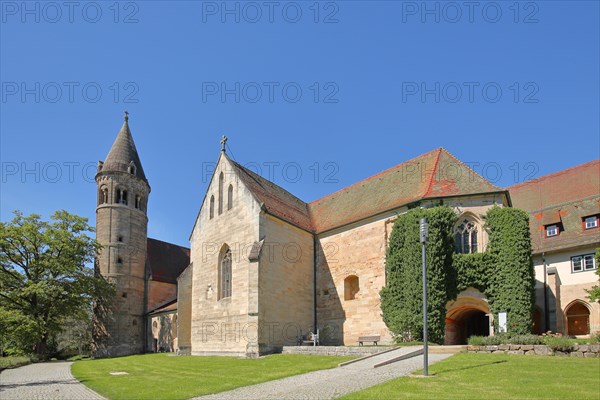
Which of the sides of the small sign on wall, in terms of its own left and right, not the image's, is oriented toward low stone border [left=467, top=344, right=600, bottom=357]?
front

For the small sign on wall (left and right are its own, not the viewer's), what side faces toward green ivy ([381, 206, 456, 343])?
right

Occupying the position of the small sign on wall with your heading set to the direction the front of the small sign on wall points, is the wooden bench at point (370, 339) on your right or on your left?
on your right

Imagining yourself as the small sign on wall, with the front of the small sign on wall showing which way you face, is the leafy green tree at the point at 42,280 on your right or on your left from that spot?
on your right

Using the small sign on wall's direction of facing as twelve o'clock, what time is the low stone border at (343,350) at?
The low stone border is roughly at 2 o'clock from the small sign on wall.

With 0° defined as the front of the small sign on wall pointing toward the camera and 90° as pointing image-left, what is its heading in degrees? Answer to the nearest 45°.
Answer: approximately 0°

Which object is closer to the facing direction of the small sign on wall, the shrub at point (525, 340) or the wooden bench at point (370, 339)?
the shrub

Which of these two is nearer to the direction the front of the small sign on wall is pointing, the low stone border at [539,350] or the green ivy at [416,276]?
the low stone border
